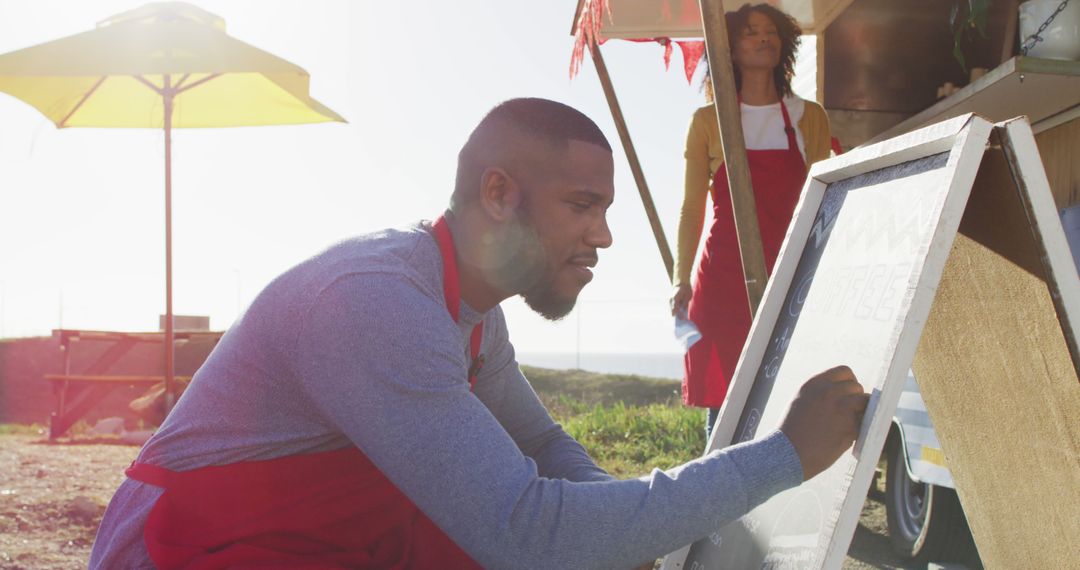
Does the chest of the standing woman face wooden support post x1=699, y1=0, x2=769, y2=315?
yes

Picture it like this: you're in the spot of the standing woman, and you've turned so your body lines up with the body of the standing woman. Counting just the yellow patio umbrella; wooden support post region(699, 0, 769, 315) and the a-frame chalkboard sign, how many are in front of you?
2

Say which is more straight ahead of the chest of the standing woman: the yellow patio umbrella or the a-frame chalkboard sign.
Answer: the a-frame chalkboard sign

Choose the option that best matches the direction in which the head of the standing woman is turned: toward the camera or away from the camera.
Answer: toward the camera

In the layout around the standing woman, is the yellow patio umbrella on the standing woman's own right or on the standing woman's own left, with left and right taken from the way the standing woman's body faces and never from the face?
on the standing woman's own right

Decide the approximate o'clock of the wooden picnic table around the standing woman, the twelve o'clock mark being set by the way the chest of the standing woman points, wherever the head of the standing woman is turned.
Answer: The wooden picnic table is roughly at 4 o'clock from the standing woman.

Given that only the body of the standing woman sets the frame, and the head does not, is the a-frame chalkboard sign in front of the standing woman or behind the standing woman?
in front

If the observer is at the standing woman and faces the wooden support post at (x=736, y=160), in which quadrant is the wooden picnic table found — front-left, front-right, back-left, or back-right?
back-right

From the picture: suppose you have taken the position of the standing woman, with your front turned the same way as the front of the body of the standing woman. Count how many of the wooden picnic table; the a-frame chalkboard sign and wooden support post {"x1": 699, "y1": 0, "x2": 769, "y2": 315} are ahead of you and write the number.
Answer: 2

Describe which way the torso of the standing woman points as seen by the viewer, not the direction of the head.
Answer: toward the camera

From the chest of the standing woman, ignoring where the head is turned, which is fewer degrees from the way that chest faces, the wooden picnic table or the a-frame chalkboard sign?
the a-frame chalkboard sign
